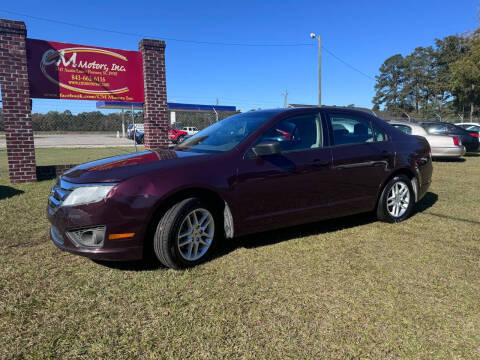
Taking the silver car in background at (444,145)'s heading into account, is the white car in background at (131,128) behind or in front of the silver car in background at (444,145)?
in front

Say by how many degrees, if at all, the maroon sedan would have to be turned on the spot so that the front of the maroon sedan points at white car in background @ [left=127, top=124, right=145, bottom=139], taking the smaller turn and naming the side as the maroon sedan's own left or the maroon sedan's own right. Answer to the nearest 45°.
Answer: approximately 135° to the maroon sedan's own right

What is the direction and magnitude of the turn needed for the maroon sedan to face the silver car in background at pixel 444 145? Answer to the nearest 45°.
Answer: approximately 180°

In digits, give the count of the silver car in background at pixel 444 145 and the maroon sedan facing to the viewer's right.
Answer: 0

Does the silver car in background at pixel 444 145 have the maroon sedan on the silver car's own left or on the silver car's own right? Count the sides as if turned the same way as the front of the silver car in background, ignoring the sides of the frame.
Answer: on the silver car's own left

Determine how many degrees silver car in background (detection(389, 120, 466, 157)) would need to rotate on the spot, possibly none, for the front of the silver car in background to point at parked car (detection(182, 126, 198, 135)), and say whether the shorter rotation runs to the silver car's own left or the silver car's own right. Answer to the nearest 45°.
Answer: approximately 45° to the silver car's own right

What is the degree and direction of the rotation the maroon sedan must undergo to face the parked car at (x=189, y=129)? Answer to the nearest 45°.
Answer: approximately 135° to its right

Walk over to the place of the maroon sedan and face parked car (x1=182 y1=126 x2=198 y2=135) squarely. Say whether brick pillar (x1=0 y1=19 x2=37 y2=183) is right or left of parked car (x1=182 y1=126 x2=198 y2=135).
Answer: left

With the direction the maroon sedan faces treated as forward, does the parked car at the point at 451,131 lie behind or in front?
behind

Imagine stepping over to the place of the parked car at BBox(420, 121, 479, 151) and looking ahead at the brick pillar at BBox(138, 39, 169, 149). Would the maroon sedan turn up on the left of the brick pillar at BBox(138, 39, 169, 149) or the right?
left

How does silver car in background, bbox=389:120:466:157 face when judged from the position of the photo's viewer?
facing to the left of the viewer

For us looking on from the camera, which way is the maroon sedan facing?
facing the viewer and to the left of the viewer

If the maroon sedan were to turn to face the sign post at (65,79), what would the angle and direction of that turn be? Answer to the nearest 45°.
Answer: approximately 90° to its right

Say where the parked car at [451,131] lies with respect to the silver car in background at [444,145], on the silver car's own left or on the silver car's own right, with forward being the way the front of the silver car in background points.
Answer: on the silver car's own right

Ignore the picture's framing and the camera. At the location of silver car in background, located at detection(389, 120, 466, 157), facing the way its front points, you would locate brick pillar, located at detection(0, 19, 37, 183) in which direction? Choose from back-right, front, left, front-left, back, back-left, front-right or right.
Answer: front-left
